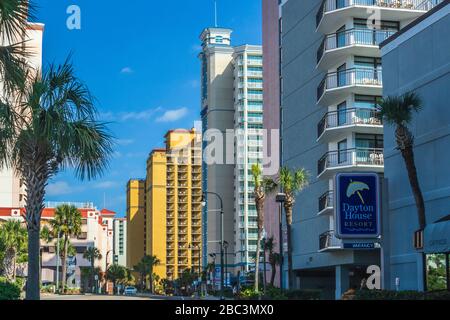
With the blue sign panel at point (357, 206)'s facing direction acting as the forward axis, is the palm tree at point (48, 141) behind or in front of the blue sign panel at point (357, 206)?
in front

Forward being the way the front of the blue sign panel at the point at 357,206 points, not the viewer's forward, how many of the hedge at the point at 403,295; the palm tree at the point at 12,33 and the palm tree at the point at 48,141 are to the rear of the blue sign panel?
0

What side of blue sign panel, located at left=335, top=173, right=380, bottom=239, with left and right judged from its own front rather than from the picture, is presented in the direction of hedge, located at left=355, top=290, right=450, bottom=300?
front

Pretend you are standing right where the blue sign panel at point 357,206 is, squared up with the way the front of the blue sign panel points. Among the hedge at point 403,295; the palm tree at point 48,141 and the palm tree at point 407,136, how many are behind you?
0

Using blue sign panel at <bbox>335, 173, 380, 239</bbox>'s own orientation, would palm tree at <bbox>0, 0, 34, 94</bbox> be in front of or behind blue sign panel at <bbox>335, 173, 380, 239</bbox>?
in front

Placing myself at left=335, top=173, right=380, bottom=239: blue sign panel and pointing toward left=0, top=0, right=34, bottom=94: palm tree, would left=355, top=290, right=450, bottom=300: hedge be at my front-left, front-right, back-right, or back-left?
front-left

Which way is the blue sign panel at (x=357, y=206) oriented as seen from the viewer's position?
toward the camera

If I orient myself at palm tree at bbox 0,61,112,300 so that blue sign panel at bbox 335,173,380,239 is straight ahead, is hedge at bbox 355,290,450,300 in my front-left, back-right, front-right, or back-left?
front-right
